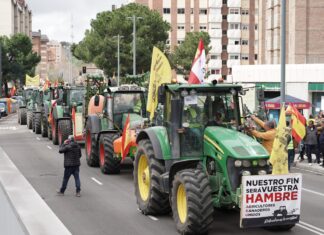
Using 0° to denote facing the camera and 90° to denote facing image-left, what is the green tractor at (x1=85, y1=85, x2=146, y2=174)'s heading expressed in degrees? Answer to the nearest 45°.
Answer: approximately 315°

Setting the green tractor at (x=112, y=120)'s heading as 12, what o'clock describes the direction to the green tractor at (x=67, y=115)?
the green tractor at (x=67, y=115) is roughly at 7 o'clock from the green tractor at (x=112, y=120).

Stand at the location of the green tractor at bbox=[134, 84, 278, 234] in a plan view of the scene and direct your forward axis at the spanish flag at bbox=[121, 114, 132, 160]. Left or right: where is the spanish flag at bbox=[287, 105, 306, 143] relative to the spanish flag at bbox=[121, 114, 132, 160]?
right

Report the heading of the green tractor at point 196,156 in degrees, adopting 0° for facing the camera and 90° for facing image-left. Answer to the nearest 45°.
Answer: approximately 315°

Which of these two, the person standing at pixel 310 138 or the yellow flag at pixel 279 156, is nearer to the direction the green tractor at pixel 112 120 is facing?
the yellow flag

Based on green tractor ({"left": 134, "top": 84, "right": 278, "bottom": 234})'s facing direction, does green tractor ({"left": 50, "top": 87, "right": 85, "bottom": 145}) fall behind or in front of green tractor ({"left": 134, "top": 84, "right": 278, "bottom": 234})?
behind
